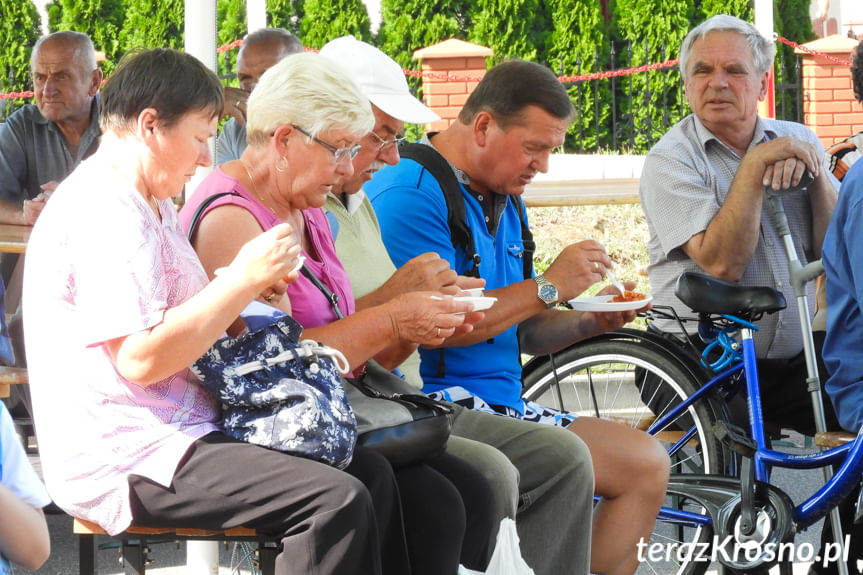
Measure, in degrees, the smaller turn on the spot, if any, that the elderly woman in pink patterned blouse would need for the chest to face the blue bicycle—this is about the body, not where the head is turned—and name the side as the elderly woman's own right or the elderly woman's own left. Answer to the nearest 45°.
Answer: approximately 45° to the elderly woman's own left

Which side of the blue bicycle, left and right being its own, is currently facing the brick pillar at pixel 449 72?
left

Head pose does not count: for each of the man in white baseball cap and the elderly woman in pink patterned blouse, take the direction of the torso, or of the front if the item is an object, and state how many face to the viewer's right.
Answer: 2

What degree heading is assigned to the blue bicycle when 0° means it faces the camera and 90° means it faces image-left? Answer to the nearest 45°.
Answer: approximately 270°

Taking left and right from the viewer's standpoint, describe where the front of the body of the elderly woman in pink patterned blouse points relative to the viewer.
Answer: facing to the right of the viewer

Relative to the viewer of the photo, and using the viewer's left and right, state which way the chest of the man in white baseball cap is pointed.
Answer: facing to the right of the viewer

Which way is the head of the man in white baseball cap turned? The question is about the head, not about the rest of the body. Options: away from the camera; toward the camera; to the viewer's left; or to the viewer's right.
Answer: to the viewer's right

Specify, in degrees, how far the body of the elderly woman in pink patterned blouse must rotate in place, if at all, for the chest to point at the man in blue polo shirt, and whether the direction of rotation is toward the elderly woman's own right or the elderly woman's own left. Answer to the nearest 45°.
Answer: approximately 45° to the elderly woman's own left

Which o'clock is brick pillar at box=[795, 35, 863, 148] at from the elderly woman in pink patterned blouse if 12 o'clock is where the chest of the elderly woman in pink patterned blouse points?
The brick pillar is roughly at 10 o'clock from the elderly woman in pink patterned blouse.
